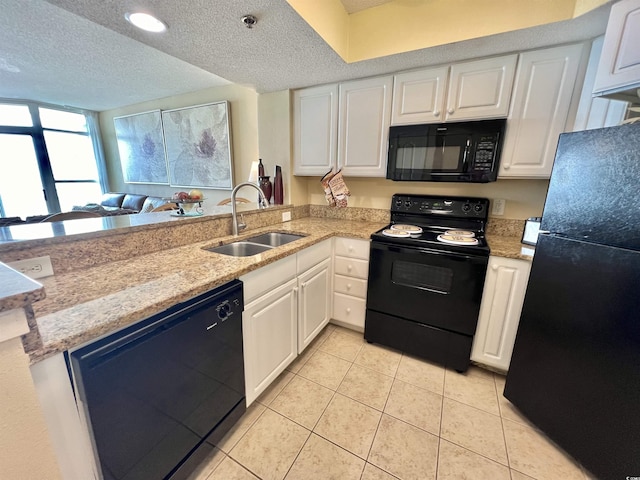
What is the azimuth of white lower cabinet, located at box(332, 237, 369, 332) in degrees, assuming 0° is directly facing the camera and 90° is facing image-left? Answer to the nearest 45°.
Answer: approximately 45°

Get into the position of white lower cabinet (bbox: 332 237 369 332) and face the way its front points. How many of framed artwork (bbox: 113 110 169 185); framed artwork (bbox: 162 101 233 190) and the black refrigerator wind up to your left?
1

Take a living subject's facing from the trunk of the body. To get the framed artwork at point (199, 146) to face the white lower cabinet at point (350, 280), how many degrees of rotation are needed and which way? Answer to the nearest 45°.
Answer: approximately 45° to its left

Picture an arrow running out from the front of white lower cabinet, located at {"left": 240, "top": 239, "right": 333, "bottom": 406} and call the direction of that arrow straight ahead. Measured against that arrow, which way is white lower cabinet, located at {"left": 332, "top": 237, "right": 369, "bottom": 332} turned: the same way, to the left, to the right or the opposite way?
to the right

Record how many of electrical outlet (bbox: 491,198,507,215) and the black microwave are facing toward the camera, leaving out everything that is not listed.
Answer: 2

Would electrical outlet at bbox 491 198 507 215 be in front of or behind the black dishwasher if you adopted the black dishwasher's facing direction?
in front

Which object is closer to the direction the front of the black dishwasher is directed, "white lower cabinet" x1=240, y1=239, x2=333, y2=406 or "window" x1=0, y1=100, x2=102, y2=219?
the white lower cabinet

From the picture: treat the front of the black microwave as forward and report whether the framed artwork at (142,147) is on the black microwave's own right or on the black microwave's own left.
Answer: on the black microwave's own right

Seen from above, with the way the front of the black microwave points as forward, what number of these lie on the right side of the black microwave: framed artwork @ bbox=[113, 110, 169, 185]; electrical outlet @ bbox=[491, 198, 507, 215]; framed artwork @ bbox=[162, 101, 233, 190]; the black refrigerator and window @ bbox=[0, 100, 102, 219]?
3

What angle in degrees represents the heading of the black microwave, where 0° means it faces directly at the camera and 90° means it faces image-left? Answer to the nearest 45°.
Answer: approximately 0°

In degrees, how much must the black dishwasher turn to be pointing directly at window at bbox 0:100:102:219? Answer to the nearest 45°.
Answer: approximately 135° to its left

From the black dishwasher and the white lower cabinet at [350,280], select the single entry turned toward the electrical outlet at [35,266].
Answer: the white lower cabinet

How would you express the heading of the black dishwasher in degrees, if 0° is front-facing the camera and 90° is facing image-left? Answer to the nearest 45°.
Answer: approximately 315°

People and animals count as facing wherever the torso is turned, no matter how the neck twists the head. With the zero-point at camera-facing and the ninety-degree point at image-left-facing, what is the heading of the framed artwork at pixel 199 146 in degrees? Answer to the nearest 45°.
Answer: approximately 45°

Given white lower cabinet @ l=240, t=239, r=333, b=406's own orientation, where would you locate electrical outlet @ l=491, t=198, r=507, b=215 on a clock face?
The electrical outlet is roughly at 10 o'clock from the white lower cabinet.
